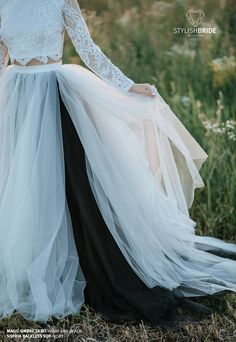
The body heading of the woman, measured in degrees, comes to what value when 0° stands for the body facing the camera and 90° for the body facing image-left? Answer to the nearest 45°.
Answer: approximately 0°
